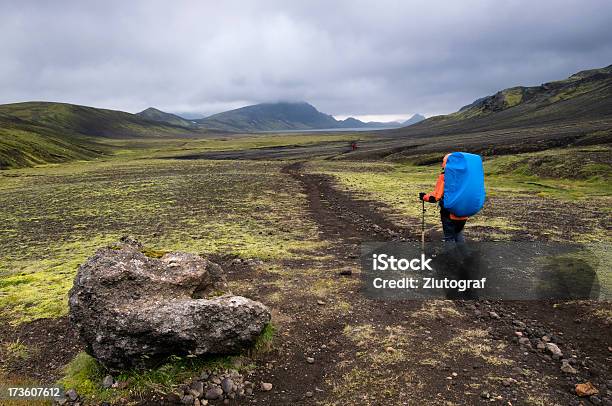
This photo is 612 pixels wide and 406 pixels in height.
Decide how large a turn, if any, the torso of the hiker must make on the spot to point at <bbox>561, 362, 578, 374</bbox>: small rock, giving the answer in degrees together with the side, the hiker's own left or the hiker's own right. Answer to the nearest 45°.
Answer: approximately 180°

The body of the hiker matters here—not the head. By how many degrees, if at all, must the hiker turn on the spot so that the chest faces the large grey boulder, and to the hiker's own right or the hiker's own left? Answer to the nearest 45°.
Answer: approximately 90° to the hiker's own left

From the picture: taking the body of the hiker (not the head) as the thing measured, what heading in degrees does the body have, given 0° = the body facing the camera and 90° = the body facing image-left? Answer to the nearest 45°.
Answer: approximately 135°

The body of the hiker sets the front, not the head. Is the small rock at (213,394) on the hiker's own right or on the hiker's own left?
on the hiker's own left

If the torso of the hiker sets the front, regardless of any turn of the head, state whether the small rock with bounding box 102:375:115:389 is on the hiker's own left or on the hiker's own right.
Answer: on the hiker's own left

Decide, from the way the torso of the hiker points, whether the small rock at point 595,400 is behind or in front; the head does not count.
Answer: behind

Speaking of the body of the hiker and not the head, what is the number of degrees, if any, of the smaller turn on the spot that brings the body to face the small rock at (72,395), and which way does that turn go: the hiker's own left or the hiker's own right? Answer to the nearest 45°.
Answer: approximately 90° to the hiker's own left
